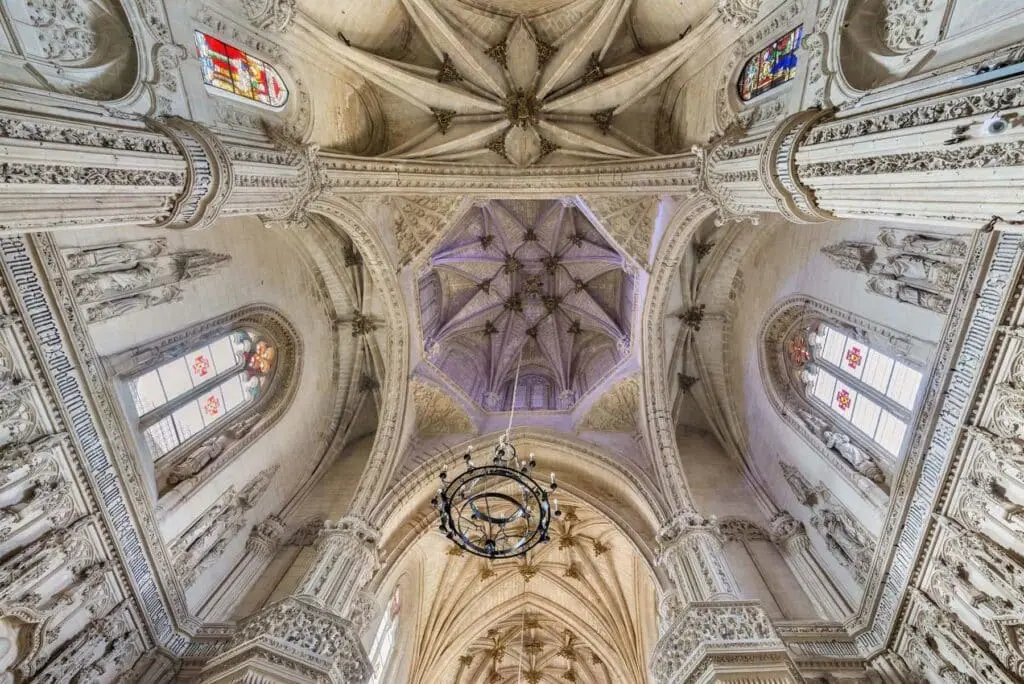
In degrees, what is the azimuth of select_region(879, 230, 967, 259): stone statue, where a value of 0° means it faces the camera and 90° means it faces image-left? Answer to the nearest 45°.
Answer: approximately 0°

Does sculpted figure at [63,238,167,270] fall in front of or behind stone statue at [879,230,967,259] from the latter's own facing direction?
in front

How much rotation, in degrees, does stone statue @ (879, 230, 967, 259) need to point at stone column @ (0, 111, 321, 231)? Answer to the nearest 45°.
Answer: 0° — it already faces it

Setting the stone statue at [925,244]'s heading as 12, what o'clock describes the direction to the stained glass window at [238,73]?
The stained glass window is roughly at 12 o'clock from the stone statue.

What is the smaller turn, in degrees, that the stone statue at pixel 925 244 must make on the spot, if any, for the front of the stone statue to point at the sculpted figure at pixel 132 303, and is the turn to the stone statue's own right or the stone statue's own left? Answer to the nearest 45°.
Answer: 0° — it already faces it
